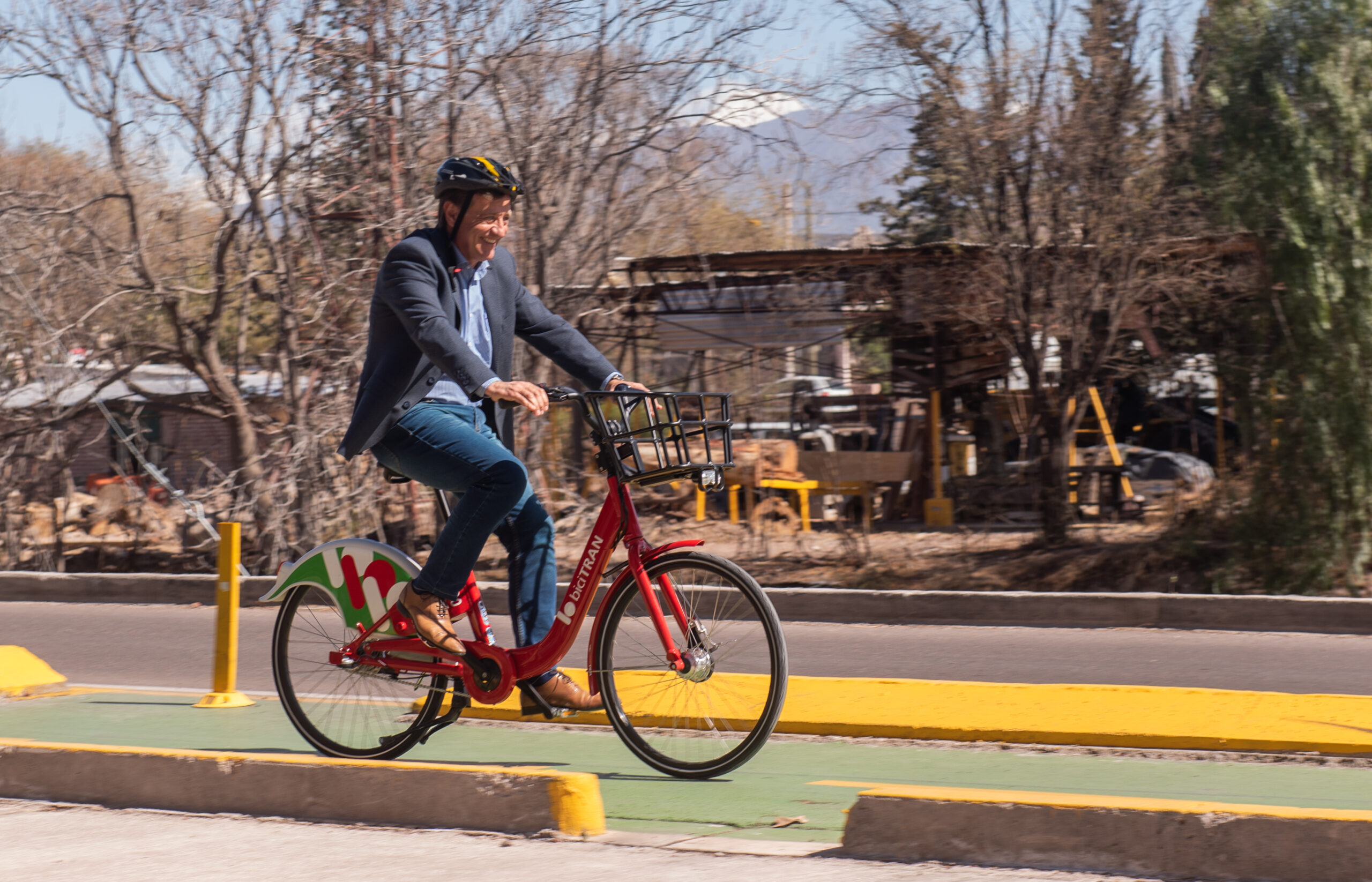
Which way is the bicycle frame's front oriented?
to the viewer's right

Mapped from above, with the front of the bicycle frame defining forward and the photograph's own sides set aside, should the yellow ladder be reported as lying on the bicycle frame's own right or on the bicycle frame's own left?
on the bicycle frame's own left

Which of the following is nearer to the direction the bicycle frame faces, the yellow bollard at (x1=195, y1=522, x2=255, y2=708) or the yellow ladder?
the yellow ladder

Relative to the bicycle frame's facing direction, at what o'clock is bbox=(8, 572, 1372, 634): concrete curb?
The concrete curb is roughly at 10 o'clock from the bicycle frame.

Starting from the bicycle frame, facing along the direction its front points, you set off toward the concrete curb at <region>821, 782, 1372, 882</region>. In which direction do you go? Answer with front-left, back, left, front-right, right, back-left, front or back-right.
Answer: front-right

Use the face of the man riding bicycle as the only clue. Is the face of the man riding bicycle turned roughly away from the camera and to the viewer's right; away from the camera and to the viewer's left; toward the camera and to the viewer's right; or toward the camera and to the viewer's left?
toward the camera and to the viewer's right

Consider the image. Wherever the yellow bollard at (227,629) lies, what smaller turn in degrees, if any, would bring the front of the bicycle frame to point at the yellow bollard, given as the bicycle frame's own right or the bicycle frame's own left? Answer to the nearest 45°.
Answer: approximately 135° to the bicycle frame's own left
